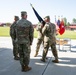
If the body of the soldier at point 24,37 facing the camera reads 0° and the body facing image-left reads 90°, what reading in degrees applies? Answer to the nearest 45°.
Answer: approximately 225°
